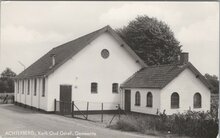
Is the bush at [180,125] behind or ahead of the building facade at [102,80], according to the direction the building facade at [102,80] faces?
ahead

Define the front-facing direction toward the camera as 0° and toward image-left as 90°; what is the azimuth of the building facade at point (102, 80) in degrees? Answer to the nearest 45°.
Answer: approximately 315°

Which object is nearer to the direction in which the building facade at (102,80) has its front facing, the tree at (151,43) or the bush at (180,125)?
the bush
